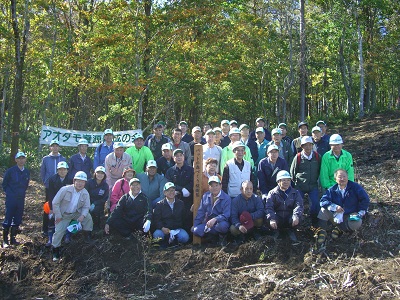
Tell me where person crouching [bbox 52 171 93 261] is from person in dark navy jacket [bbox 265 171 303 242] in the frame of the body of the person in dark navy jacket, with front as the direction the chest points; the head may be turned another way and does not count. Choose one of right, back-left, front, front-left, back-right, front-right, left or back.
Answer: right

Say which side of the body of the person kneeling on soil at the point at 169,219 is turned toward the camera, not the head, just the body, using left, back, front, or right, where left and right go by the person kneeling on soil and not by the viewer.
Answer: front

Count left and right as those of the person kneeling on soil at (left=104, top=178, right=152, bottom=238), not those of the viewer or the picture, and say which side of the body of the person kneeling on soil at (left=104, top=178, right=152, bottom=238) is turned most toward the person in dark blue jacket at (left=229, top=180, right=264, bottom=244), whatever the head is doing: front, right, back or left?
left

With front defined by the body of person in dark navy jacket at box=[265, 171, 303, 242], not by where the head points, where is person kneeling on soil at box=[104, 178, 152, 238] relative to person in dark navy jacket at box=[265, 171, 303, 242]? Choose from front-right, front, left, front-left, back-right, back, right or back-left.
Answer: right

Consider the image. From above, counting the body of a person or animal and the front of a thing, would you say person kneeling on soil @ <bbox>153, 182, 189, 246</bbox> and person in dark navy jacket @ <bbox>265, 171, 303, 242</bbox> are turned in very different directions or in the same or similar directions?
same or similar directions

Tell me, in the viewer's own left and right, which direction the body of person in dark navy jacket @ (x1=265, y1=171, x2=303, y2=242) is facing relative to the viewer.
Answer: facing the viewer

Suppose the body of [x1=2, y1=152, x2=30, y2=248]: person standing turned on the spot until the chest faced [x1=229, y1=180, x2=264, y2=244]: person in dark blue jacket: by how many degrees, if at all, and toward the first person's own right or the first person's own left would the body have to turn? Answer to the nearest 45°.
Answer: approximately 45° to the first person's own left

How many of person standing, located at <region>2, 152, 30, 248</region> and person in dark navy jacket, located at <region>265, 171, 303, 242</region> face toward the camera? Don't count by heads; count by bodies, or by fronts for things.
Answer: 2

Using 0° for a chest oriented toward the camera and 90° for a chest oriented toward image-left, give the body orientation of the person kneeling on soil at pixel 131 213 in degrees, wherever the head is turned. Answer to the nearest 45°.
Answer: approximately 0°

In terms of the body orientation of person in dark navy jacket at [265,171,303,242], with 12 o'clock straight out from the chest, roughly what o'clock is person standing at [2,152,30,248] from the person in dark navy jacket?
The person standing is roughly at 3 o'clock from the person in dark navy jacket.
